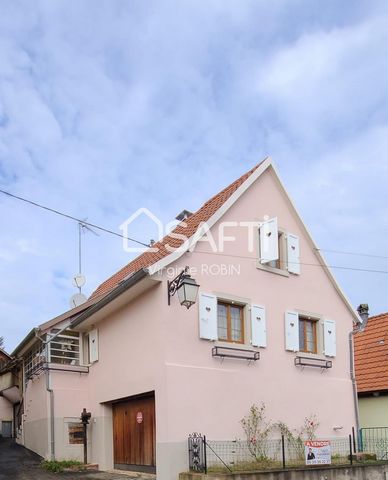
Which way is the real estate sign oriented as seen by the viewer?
toward the camera

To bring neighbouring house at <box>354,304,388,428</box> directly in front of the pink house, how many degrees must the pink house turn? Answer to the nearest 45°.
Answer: approximately 90° to its left

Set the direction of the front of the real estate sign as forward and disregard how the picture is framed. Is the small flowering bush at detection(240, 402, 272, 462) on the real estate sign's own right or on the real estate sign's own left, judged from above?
on the real estate sign's own right

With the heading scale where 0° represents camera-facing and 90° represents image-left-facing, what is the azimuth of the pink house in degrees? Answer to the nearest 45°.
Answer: approximately 315°

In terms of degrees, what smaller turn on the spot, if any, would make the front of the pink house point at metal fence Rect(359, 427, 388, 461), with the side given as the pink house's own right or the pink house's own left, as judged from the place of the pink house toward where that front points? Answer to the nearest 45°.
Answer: approximately 90° to the pink house's own left
